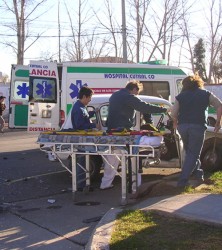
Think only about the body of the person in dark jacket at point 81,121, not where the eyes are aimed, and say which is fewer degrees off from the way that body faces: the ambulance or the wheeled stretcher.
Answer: the wheeled stretcher

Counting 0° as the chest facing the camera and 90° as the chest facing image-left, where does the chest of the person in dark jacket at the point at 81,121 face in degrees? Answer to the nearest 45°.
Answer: approximately 270°

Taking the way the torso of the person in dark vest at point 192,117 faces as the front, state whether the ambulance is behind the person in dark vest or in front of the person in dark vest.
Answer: in front

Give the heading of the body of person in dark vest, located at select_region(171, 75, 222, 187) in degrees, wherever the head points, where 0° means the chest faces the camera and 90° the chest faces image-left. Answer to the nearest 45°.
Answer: approximately 180°

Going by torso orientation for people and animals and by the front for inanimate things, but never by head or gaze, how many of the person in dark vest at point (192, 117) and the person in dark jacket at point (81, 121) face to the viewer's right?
1

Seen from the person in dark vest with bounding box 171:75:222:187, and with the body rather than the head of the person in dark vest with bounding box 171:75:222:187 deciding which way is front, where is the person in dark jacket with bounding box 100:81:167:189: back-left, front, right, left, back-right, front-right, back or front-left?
left

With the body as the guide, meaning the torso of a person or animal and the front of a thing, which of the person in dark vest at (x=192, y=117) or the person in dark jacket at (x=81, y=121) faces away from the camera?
the person in dark vest at (x=192, y=117)

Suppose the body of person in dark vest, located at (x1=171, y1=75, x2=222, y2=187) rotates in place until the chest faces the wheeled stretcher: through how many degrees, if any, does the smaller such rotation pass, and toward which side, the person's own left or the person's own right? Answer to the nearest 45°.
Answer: approximately 135° to the person's own left

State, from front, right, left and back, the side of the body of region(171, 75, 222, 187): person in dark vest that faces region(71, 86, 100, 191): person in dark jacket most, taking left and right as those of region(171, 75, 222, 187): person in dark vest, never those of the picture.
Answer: left

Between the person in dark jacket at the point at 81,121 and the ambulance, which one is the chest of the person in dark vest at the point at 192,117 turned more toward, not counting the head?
the ambulance
